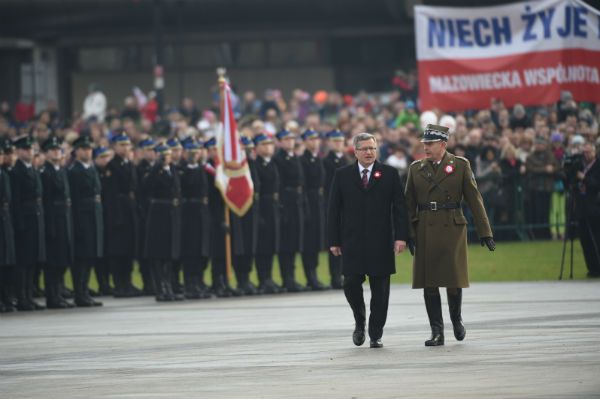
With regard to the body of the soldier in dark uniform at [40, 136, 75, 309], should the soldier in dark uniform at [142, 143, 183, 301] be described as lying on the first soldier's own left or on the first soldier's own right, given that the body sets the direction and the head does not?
on the first soldier's own left

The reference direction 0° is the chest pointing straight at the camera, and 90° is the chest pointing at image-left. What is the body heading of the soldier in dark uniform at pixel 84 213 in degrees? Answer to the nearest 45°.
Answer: approximately 315°

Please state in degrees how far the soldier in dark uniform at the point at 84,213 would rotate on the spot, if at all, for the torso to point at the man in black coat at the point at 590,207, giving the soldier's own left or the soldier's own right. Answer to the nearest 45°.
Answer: approximately 45° to the soldier's own left

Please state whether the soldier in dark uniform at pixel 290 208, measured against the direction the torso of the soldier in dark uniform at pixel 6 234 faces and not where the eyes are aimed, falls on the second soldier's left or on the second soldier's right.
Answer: on the second soldier's left

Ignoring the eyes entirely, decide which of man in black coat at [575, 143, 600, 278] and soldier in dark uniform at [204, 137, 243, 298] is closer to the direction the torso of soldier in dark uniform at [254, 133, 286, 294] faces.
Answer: the man in black coat

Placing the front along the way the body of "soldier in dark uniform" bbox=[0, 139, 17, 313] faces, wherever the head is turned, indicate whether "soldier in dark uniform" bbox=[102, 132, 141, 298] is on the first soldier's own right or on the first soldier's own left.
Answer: on the first soldier's own left

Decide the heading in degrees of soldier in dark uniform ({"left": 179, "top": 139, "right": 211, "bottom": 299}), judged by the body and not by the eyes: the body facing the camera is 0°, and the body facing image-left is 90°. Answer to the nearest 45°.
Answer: approximately 315°

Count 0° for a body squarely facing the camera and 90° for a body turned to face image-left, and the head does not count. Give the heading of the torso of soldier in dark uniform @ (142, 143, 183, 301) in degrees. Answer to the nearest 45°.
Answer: approximately 315°

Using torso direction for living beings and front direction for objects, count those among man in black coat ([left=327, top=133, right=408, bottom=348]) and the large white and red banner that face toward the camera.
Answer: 2
